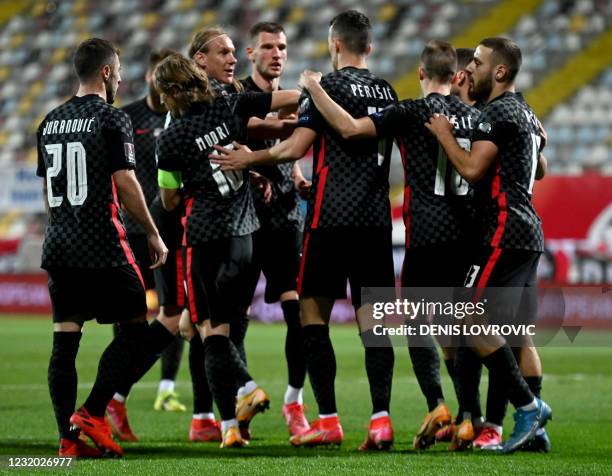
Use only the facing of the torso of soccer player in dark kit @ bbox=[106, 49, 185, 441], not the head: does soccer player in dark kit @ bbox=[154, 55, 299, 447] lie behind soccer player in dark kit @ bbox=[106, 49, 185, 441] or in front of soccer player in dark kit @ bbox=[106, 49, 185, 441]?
in front

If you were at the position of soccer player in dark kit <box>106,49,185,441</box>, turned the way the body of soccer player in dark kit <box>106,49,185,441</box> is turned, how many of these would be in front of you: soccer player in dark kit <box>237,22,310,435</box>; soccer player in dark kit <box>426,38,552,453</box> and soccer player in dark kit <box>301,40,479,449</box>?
3

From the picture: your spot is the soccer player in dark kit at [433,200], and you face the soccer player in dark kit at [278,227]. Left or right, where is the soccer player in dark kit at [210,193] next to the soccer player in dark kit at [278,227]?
left

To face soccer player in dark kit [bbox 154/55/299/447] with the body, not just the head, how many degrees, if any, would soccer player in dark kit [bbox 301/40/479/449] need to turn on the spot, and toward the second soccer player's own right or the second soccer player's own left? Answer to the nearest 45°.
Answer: approximately 45° to the second soccer player's own left

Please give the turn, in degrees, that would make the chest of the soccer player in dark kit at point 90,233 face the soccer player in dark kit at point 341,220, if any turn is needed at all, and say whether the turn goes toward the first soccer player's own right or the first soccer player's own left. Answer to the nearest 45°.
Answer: approximately 45° to the first soccer player's own right

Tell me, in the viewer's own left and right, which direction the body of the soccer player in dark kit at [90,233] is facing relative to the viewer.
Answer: facing away from the viewer and to the right of the viewer

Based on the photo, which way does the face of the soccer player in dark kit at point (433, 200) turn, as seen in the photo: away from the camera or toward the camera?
away from the camera

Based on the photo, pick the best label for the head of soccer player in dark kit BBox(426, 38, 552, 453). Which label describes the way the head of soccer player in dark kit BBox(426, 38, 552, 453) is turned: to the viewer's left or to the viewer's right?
to the viewer's left
